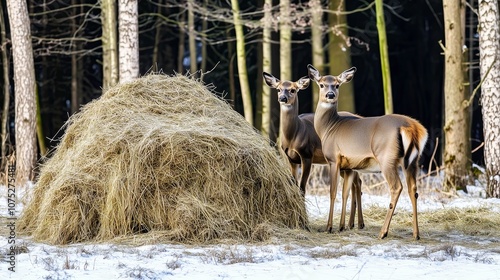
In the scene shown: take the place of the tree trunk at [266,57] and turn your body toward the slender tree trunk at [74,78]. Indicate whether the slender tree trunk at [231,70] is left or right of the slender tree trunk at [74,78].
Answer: right

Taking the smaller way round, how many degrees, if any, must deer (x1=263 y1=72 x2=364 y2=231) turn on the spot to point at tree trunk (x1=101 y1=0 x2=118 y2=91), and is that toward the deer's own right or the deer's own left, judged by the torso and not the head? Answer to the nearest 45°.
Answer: approximately 90° to the deer's own right

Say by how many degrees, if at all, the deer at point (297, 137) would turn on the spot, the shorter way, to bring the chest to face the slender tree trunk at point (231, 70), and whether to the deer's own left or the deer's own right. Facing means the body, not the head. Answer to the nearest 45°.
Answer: approximately 135° to the deer's own right

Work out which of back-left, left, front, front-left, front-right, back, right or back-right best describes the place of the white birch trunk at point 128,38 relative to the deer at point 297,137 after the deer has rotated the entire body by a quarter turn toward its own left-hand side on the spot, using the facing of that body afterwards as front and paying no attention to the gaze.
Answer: back

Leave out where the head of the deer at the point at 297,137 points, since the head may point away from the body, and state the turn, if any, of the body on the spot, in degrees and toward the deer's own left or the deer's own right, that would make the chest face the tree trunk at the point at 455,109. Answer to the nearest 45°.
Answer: approximately 180°

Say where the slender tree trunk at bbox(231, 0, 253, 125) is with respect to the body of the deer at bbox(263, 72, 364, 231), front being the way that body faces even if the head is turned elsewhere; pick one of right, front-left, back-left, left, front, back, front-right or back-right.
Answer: back-right

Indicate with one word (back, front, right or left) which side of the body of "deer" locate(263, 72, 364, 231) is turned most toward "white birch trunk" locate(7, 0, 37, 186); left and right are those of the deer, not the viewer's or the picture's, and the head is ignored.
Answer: right

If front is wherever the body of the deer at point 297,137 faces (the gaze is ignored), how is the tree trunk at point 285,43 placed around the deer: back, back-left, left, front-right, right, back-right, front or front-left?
back-right

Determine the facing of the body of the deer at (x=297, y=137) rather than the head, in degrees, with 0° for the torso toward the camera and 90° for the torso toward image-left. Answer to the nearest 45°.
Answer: approximately 45°

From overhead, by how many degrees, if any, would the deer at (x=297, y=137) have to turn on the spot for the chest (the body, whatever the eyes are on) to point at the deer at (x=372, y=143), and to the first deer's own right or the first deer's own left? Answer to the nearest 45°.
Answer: approximately 90° to the first deer's own left
